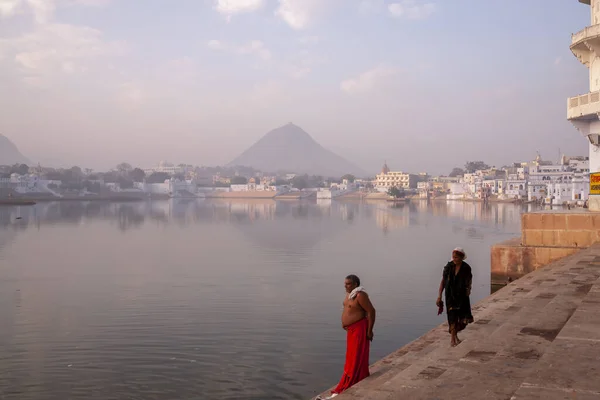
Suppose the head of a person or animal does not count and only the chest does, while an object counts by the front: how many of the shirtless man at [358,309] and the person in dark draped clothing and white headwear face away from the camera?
0

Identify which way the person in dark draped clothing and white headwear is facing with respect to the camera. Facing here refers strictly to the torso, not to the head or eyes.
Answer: toward the camera

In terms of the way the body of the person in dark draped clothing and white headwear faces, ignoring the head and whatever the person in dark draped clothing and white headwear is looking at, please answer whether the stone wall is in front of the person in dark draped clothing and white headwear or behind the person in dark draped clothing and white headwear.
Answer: behind

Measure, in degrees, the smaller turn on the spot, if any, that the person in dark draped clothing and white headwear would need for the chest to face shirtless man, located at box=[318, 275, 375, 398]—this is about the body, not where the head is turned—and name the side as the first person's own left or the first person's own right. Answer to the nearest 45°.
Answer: approximately 45° to the first person's own right

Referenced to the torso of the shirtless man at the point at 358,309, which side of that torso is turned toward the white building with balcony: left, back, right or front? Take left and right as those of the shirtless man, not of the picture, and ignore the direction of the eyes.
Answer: back

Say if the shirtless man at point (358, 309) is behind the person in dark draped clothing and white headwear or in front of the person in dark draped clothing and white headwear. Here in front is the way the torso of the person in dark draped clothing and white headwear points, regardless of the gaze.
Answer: in front

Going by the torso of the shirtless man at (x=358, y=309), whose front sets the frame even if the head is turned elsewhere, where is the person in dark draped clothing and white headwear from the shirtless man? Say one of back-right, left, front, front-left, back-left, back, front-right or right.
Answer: back

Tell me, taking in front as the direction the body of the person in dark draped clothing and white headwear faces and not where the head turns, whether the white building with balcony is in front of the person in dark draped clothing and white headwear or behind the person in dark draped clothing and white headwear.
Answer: behind

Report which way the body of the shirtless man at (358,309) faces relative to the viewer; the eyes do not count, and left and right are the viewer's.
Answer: facing the viewer and to the left of the viewer

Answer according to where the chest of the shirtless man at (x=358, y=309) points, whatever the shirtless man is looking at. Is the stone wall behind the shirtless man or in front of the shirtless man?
behind
